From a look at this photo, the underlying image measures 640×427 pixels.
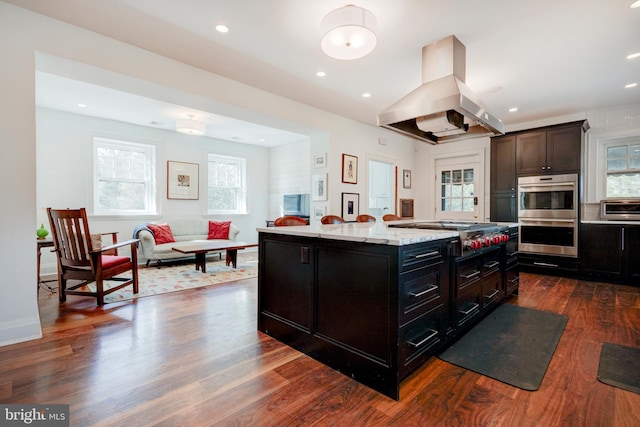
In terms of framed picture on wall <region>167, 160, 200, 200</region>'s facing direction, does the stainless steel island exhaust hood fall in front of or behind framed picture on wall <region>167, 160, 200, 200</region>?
in front

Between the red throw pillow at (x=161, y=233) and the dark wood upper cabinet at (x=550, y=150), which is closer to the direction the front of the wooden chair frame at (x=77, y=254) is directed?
the red throw pillow

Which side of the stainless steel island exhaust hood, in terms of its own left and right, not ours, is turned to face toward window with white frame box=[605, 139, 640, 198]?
left

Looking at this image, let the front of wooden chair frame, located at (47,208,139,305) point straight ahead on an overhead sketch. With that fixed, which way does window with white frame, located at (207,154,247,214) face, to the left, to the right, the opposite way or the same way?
to the right

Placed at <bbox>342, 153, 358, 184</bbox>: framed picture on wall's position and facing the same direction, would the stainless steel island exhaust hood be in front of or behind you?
in front

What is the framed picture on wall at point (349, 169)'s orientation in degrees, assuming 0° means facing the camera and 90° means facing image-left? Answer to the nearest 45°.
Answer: approximately 315°

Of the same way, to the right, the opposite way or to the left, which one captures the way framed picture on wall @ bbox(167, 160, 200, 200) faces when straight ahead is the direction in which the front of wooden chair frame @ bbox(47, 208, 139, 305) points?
to the right

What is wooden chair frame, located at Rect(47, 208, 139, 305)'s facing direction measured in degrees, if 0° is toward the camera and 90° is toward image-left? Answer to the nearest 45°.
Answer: approximately 225°

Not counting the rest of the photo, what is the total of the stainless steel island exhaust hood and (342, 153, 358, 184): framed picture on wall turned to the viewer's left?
0

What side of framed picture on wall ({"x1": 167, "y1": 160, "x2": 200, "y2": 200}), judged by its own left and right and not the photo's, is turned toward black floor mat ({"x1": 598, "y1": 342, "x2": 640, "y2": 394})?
front

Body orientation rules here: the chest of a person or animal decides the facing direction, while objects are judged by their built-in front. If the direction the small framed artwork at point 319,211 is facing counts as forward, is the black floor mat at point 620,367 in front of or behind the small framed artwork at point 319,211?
in front
